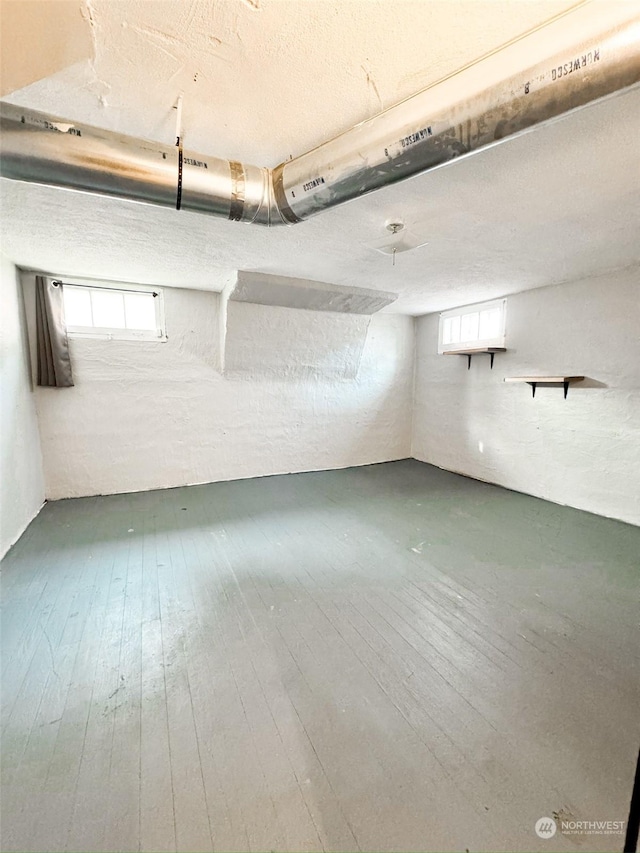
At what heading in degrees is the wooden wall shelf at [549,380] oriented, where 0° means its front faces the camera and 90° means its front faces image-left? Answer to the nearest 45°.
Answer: approximately 45°

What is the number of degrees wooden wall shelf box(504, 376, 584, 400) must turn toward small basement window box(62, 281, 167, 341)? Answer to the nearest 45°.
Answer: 0° — it already faces it

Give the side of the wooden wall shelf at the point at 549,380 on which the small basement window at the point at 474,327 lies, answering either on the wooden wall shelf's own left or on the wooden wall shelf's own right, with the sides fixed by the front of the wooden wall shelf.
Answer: on the wooden wall shelf's own right

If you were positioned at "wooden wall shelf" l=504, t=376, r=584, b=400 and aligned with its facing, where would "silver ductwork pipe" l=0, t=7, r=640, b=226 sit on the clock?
The silver ductwork pipe is roughly at 11 o'clock from the wooden wall shelf.

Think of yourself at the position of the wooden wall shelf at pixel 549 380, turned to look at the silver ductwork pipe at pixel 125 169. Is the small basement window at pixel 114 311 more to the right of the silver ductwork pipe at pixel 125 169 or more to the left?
right

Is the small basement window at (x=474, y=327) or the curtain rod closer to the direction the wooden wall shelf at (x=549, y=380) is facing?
the curtain rod
